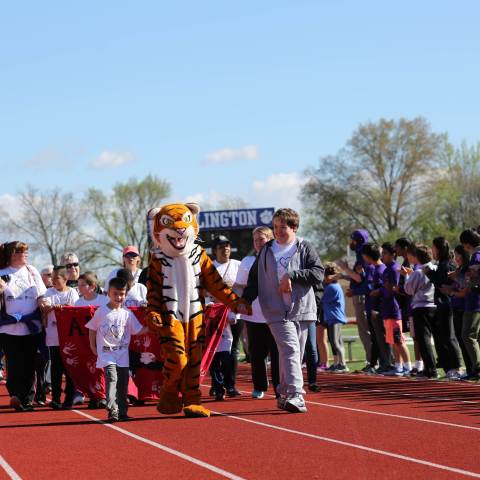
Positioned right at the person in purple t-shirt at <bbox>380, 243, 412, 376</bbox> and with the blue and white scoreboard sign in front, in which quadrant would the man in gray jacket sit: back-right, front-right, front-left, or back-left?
back-left

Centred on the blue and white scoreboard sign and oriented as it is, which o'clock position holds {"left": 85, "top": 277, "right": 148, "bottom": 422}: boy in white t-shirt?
The boy in white t-shirt is roughly at 12 o'clock from the blue and white scoreboard sign.

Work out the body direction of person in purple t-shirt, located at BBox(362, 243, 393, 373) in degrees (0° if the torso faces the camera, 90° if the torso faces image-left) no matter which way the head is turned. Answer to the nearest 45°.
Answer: approximately 90°

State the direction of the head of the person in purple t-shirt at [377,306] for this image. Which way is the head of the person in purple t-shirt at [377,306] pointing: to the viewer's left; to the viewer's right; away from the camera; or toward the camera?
to the viewer's left

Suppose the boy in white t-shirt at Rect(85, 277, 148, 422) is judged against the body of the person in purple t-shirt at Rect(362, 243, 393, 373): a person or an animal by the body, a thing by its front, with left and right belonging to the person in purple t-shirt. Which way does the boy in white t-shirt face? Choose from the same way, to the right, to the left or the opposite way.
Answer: to the left

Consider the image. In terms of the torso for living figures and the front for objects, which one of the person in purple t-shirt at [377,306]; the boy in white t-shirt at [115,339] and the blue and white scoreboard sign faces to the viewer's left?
the person in purple t-shirt

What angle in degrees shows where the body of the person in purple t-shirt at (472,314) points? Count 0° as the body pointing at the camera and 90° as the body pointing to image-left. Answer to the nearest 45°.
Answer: approximately 90°

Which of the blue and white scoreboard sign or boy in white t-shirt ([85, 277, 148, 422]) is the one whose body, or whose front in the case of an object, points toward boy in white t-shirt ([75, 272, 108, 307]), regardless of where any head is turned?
the blue and white scoreboard sign

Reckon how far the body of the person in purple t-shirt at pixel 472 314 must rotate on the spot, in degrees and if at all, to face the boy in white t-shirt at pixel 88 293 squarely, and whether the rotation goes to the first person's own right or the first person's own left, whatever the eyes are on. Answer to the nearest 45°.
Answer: approximately 45° to the first person's own left

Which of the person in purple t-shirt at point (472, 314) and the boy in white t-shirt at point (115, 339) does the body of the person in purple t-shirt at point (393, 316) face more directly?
the boy in white t-shirt

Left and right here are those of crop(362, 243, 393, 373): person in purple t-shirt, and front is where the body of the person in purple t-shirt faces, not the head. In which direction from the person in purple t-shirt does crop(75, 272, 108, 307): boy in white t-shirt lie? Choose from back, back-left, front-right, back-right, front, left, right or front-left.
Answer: front-left

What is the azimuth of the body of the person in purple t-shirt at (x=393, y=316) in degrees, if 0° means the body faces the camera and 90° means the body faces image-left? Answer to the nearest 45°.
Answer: approximately 90°

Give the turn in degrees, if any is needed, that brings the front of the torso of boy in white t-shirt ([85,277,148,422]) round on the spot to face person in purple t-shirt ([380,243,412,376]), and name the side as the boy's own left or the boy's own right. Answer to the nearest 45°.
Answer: approximately 135° to the boy's own left

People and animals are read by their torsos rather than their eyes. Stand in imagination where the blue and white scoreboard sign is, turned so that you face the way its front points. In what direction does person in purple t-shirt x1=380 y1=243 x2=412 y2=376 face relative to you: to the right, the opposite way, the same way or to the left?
to the right
